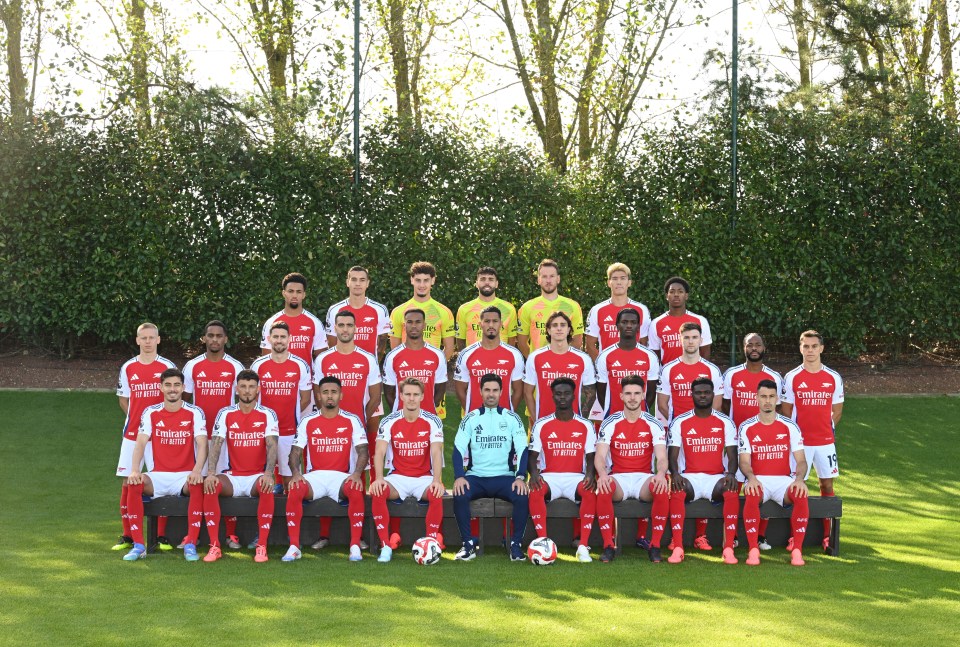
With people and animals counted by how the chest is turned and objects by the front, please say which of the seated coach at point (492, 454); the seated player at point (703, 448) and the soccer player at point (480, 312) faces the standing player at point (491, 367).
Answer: the soccer player

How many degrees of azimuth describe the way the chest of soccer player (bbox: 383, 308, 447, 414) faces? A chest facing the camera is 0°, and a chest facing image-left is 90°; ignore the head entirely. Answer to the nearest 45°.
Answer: approximately 0°

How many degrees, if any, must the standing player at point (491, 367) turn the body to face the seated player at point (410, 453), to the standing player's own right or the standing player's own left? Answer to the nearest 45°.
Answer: approximately 45° to the standing player's own right

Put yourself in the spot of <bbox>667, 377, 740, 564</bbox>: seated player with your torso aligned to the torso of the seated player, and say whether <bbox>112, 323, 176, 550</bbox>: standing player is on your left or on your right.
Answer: on your right

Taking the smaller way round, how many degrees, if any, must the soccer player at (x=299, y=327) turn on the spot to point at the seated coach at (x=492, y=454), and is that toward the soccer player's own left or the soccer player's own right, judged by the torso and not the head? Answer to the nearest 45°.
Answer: approximately 45° to the soccer player's own left

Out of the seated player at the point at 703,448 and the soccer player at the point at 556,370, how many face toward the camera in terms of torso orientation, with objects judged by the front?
2

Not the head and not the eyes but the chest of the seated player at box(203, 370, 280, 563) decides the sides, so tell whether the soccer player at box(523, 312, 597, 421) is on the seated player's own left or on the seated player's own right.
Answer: on the seated player's own left

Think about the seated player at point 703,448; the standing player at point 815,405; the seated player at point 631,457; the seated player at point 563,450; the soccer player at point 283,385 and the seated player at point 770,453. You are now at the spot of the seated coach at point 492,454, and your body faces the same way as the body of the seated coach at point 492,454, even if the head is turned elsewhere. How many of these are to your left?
5

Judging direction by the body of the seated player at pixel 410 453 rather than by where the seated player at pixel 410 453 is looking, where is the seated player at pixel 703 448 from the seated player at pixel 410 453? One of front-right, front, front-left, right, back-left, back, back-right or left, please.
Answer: left

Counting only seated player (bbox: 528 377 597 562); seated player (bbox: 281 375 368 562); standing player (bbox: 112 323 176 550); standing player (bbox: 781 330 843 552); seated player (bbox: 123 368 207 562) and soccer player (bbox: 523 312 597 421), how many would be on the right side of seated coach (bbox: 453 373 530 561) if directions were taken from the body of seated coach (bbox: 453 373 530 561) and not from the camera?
3

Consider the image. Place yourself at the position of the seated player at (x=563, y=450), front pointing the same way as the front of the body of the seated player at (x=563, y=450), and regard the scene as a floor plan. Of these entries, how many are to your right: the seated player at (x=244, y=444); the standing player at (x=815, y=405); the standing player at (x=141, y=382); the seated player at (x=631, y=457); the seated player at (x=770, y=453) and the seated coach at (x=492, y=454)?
3

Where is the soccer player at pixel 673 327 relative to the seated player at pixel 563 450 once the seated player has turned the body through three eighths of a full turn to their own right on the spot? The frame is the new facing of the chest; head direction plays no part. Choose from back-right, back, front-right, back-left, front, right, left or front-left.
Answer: right

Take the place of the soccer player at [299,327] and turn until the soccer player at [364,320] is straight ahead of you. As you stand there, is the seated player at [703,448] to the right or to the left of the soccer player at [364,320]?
right
